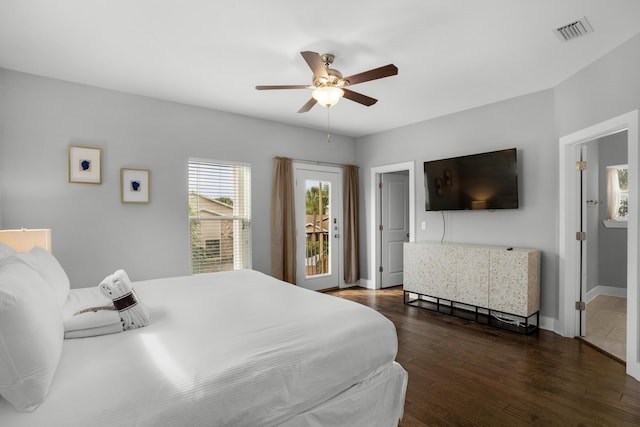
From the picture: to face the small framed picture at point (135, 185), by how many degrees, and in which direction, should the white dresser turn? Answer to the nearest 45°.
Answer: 0° — it already faces it

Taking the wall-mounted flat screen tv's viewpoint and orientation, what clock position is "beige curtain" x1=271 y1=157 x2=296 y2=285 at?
The beige curtain is roughly at 1 o'clock from the wall-mounted flat screen tv.

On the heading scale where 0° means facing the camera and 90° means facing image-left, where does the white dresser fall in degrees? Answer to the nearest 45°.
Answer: approximately 45°

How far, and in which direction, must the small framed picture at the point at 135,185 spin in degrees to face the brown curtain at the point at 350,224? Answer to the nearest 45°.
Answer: approximately 90° to its left

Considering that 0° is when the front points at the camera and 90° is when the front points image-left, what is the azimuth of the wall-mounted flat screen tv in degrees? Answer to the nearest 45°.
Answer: approximately 45°

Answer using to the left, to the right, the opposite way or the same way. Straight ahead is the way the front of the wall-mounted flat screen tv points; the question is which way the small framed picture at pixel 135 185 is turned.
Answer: to the left

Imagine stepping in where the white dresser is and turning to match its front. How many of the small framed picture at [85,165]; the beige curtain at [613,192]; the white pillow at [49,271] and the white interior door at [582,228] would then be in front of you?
2

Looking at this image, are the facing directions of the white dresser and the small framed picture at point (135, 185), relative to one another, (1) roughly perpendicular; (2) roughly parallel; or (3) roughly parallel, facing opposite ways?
roughly perpendicular

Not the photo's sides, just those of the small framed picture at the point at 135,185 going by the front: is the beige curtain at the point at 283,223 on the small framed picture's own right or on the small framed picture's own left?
on the small framed picture's own left

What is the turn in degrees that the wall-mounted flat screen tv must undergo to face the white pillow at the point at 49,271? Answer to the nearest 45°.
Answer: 0° — it already faces it

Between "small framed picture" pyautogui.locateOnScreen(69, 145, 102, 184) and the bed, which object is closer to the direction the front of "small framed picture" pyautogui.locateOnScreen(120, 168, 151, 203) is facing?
the bed

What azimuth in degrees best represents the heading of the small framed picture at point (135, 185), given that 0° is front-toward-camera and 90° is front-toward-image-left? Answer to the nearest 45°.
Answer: approximately 0°

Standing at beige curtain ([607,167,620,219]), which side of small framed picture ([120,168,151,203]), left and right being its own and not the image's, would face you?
left

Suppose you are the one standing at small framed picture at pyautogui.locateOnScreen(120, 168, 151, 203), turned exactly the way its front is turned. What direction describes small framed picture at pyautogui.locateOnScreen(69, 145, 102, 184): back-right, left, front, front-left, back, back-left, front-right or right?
right
